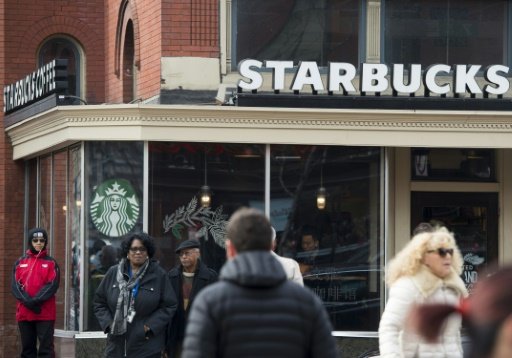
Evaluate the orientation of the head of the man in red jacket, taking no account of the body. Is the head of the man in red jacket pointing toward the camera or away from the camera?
toward the camera

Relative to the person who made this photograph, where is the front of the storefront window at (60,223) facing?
facing the viewer and to the left of the viewer

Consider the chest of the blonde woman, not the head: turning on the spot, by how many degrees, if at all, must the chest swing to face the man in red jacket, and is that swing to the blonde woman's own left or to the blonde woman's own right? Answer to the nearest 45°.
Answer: approximately 180°

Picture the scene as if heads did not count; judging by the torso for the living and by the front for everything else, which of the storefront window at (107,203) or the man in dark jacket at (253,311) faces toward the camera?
the storefront window

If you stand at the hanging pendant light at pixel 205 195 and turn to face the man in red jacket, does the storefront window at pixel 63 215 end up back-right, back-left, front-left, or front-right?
front-right

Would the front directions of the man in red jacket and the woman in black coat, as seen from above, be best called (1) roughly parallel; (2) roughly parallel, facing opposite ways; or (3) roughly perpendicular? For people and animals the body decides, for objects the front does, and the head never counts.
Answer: roughly parallel

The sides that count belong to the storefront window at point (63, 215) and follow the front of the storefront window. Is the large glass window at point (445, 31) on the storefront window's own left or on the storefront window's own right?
on the storefront window's own left

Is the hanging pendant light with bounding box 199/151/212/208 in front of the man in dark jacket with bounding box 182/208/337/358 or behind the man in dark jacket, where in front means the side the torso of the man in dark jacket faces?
in front

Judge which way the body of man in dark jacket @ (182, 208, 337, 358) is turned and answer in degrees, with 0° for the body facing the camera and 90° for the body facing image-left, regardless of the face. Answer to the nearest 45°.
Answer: approximately 180°

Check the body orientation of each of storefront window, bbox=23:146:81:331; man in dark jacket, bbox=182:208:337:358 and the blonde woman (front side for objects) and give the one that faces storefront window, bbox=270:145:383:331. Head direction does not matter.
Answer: the man in dark jacket

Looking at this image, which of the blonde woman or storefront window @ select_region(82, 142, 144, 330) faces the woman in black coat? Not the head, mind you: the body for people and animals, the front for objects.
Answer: the storefront window

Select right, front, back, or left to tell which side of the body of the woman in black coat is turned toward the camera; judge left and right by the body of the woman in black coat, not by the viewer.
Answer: front

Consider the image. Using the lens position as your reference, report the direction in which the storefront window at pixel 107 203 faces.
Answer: facing the viewer

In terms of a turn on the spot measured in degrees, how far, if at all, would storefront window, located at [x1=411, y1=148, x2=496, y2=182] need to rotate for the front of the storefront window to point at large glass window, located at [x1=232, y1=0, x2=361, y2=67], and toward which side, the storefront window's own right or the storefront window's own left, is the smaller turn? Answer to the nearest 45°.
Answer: approximately 45° to the storefront window's own right

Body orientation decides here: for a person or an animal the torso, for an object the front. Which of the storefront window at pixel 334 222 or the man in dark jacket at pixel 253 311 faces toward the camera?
the storefront window

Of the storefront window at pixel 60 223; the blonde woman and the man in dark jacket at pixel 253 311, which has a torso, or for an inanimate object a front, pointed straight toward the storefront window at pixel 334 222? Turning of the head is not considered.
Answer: the man in dark jacket
